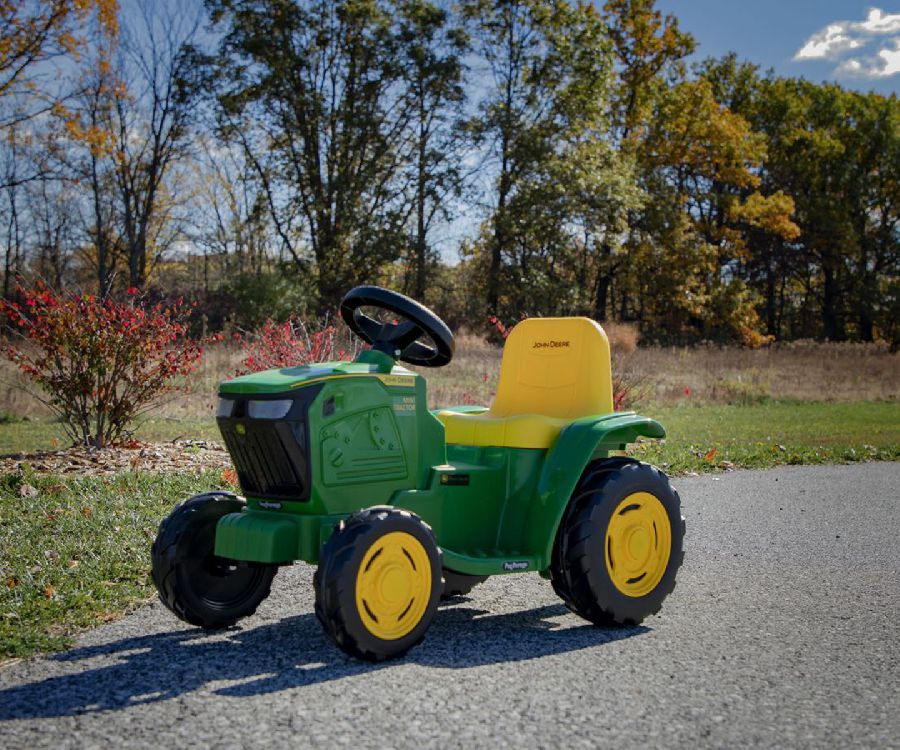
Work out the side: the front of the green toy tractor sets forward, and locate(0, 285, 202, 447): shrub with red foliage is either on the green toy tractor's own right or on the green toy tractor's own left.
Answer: on the green toy tractor's own right

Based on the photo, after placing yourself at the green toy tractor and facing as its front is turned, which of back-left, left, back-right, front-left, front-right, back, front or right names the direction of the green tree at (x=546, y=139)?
back-right

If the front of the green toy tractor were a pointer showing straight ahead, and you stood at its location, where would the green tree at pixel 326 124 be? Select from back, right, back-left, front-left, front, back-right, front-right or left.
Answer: back-right

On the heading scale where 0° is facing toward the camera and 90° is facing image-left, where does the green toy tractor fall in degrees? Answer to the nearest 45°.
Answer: approximately 45°

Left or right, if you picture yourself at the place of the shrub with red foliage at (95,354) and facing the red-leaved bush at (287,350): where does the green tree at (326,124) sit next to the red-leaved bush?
left

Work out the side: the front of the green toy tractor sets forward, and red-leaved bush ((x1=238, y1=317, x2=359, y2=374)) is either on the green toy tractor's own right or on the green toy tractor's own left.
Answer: on the green toy tractor's own right
